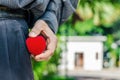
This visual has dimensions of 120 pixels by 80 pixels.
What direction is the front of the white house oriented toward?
toward the camera
